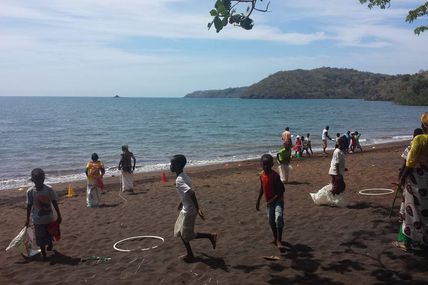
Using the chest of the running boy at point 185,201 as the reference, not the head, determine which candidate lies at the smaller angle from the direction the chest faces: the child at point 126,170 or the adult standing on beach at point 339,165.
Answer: the child

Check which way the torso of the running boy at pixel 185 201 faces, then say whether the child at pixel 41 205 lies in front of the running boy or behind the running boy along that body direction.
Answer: in front

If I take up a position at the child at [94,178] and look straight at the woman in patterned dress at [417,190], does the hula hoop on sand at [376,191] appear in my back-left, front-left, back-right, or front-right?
front-left

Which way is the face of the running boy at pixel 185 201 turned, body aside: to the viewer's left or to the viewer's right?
to the viewer's left

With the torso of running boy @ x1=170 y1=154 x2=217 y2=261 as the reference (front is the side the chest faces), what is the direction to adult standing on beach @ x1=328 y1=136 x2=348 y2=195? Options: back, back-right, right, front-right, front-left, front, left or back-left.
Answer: back-right

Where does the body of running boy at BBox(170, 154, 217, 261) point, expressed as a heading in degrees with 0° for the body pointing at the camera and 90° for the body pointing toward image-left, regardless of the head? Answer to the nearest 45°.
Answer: approximately 90°

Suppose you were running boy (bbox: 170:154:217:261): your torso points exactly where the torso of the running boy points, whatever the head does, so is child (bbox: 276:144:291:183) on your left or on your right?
on your right

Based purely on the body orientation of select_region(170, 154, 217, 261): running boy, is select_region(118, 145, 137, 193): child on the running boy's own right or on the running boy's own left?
on the running boy's own right

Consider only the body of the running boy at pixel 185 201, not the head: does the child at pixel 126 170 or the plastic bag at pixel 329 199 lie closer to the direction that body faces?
the child

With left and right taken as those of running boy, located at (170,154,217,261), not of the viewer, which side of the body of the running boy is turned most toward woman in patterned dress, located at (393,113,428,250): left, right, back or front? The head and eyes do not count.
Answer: back

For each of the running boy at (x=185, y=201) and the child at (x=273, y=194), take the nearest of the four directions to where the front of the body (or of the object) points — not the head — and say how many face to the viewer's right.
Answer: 0
